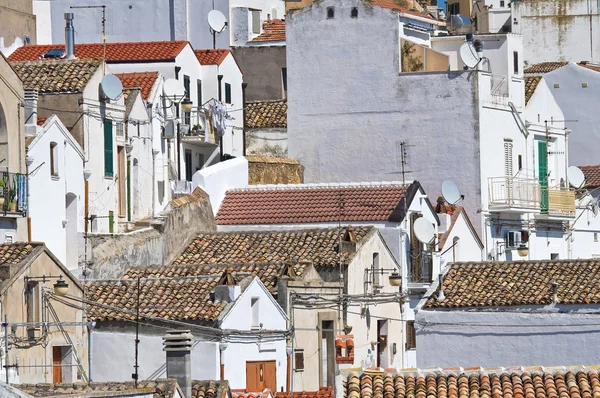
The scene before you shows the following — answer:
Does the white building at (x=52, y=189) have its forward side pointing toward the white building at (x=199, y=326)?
yes

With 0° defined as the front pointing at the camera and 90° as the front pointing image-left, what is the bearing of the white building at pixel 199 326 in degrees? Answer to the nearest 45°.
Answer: approximately 315°

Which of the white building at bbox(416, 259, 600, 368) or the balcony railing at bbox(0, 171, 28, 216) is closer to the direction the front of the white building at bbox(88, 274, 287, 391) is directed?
the white building

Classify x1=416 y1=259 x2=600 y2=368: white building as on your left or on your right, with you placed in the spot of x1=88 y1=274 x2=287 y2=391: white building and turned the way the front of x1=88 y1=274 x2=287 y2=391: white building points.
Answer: on your left

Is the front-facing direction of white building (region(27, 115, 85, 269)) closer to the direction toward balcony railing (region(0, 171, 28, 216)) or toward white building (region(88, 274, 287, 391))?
the white building

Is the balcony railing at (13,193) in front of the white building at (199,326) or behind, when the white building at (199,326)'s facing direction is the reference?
behind

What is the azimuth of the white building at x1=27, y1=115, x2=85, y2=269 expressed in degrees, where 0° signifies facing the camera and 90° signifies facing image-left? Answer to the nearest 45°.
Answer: approximately 315°

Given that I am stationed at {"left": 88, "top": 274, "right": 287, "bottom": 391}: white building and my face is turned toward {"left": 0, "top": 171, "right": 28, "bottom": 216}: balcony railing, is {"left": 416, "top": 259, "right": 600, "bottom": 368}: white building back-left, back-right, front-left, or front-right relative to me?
back-right

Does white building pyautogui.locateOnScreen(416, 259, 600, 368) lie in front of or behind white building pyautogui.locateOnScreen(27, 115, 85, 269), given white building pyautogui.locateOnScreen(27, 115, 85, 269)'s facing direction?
in front

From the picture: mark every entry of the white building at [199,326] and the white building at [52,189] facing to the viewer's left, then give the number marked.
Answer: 0

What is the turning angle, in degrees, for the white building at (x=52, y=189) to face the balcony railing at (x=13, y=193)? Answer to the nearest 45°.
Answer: approximately 90° to its right
